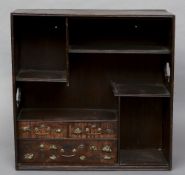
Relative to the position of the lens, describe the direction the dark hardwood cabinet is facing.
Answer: facing the viewer
